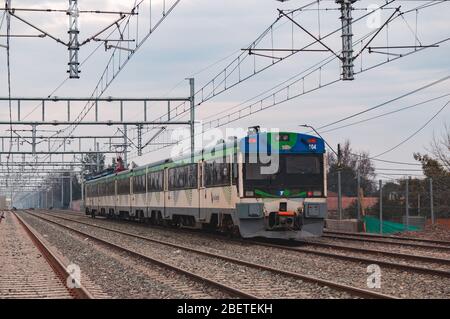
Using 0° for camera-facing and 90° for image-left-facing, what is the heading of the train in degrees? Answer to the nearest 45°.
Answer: approximately 315°

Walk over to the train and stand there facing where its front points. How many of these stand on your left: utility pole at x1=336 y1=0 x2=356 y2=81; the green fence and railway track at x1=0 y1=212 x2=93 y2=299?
2

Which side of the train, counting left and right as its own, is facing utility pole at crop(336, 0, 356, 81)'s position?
left

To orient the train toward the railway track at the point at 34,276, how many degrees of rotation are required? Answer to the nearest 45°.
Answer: approximately 90° to its right
